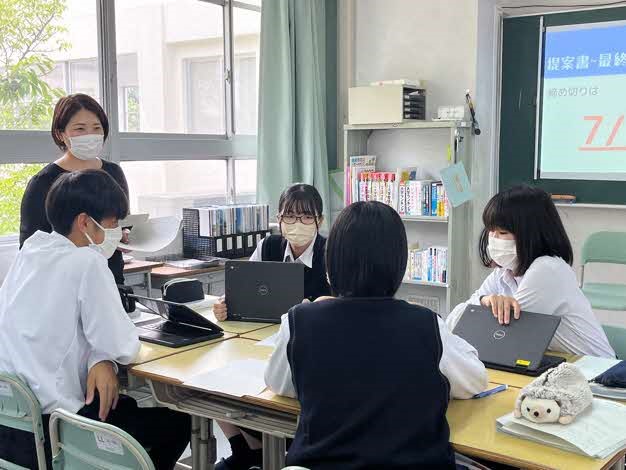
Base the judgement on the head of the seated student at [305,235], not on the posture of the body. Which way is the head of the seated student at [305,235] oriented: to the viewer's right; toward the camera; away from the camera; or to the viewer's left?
toward the camera

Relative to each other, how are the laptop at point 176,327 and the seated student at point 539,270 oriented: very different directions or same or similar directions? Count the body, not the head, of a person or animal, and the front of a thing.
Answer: same or similar directions

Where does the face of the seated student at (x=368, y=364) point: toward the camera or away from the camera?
away from the camera

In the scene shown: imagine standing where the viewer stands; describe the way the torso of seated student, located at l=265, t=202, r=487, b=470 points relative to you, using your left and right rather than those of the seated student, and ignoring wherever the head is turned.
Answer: facing away from the viewer

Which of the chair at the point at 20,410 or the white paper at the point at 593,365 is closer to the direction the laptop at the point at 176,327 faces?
the chair

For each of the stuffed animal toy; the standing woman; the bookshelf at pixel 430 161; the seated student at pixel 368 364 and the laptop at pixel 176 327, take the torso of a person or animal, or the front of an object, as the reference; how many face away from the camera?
1

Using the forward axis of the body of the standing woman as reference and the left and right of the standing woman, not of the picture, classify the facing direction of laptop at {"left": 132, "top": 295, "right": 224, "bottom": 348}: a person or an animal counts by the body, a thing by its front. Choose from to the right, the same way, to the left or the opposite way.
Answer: to the right

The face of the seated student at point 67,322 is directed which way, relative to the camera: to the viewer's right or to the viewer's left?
to the viewer's right

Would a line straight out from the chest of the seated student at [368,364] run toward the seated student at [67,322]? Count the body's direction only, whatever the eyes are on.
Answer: no

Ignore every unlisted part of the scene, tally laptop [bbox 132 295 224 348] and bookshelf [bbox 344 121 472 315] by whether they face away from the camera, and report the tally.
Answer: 0

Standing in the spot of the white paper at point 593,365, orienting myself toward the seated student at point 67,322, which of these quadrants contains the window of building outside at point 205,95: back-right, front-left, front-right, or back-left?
front-right

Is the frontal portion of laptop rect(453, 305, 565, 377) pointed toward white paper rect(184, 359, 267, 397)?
no

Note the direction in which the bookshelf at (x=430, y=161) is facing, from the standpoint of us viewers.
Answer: facing the viewer and to the left of the viewer

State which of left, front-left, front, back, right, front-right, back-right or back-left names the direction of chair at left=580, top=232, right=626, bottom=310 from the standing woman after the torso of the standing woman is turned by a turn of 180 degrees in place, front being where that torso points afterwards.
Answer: back-right

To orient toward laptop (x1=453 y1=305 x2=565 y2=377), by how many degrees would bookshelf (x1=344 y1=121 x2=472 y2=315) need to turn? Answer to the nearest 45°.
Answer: approximately 45° to its left

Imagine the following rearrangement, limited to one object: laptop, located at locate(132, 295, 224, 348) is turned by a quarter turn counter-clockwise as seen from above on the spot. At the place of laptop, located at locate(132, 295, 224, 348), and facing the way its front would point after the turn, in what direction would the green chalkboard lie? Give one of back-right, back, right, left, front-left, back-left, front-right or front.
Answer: left
